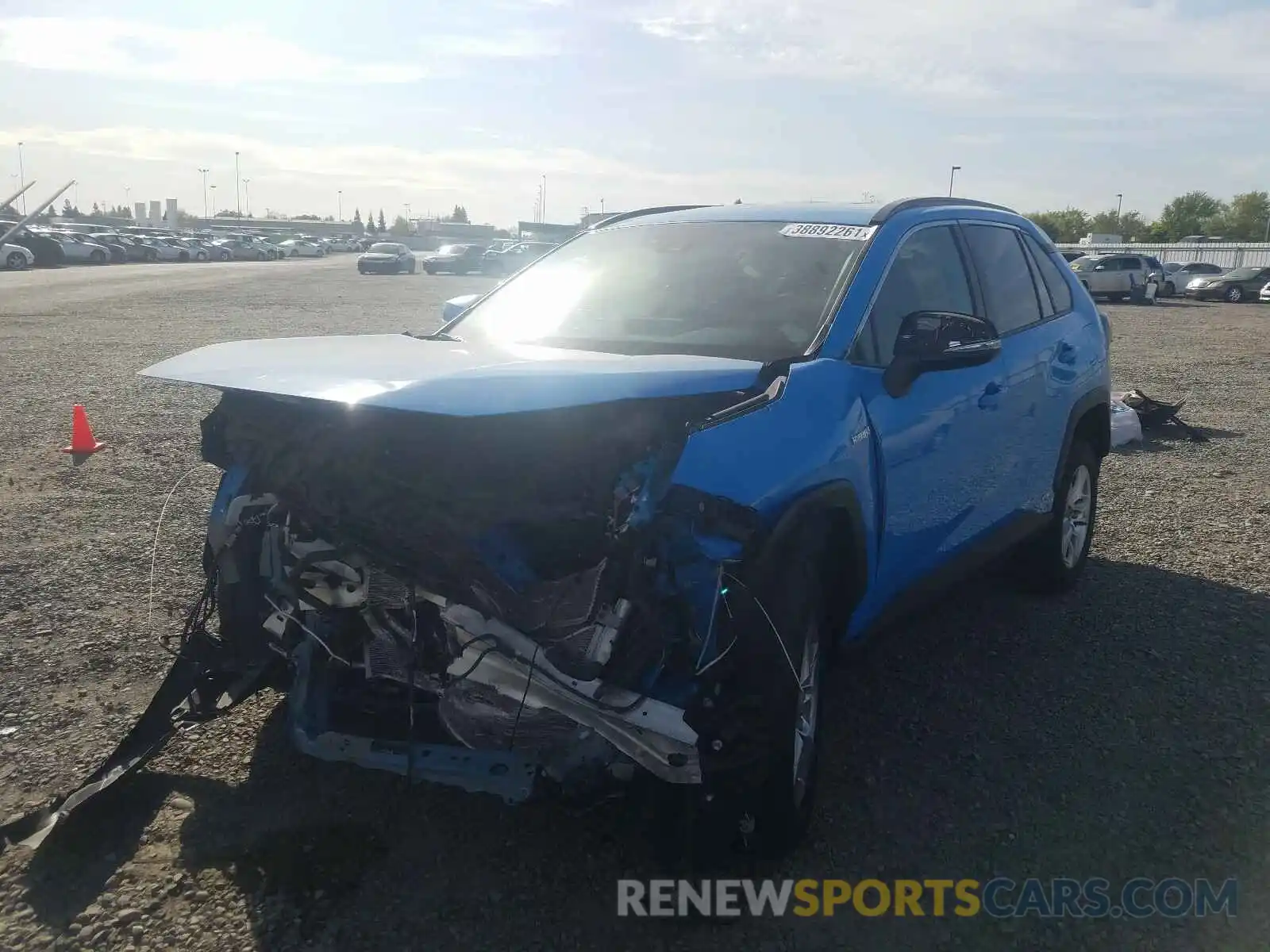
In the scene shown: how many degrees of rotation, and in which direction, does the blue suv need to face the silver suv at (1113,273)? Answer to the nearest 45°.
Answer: approximately 180°

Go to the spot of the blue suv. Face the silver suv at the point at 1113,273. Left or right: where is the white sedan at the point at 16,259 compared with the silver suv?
left

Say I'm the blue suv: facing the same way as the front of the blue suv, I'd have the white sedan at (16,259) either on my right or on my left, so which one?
on my right

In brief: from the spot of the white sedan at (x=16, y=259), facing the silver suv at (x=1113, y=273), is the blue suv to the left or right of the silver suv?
right

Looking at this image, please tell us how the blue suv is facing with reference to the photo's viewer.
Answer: facing the viewer and to the left of the viewer

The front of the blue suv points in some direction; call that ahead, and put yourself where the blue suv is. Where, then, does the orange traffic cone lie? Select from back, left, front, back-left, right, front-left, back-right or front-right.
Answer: right
